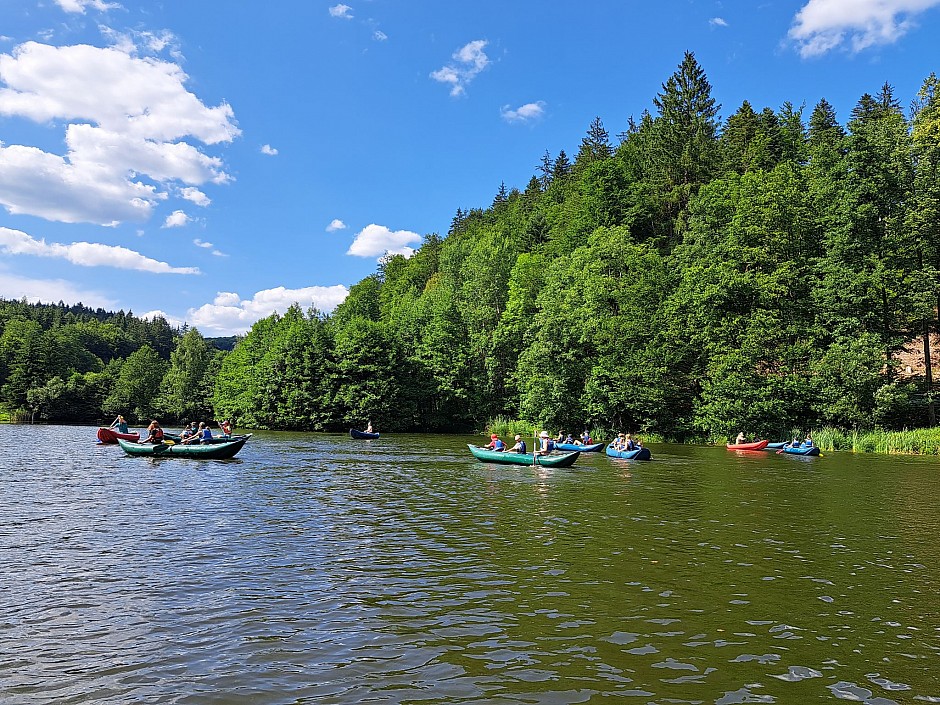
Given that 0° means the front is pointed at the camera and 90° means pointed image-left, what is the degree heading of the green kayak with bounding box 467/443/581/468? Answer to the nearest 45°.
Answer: approximately 90°

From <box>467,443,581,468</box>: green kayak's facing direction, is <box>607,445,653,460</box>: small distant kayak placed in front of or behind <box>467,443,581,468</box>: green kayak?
behind

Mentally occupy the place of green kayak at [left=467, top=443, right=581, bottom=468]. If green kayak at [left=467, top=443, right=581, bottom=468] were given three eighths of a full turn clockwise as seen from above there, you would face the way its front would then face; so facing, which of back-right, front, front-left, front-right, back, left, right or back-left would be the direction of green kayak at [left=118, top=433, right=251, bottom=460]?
back-left

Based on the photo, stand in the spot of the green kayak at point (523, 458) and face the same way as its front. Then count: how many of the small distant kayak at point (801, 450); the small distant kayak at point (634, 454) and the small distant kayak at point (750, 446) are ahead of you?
0

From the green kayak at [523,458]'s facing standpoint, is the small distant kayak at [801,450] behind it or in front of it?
behind

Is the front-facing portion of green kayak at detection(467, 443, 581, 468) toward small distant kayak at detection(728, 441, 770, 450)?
no

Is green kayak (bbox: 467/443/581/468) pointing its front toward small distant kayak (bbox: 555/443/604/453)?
no
